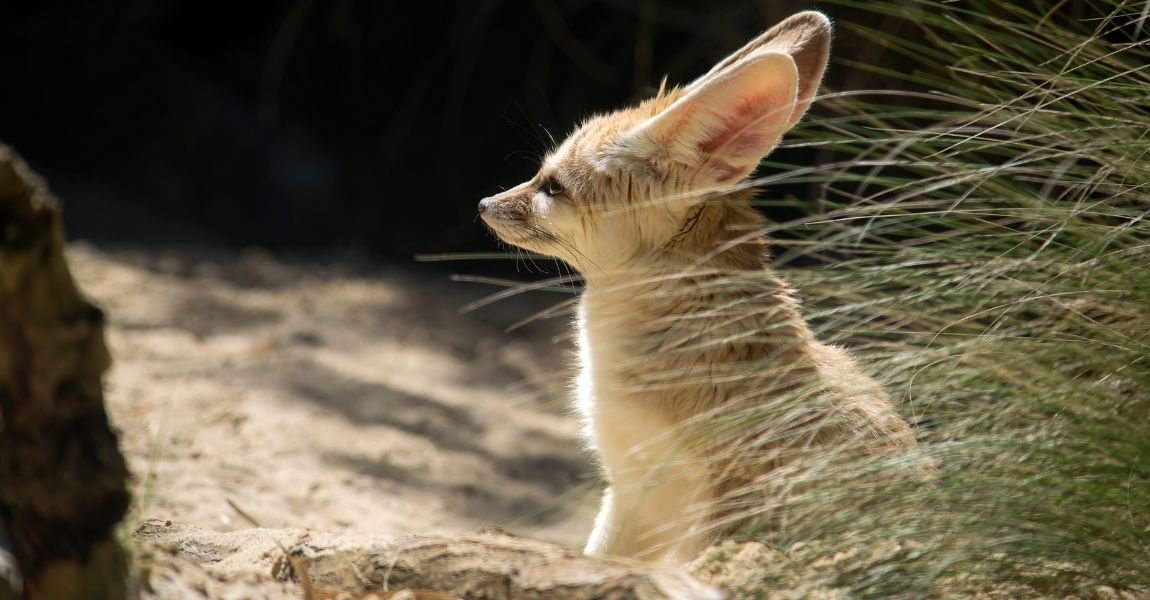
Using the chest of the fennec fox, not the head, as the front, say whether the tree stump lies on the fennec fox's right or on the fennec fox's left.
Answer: on the fennec fox's left

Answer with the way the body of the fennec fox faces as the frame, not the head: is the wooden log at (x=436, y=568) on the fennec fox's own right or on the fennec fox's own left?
on the fennec fox's own left

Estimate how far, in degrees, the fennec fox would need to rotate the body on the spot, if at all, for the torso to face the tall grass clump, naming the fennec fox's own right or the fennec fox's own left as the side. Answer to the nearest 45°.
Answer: approximately 135° to the fennec fox's own left

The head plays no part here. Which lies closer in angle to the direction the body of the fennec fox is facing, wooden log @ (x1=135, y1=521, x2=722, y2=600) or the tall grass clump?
the wooden log

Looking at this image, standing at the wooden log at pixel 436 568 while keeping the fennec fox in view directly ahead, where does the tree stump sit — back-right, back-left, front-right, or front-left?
back-left

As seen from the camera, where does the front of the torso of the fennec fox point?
to the viewer's left

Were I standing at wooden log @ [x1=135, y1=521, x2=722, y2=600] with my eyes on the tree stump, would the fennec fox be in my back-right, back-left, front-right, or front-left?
back-right

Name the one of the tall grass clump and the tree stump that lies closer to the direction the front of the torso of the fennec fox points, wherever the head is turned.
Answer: the tree stump
